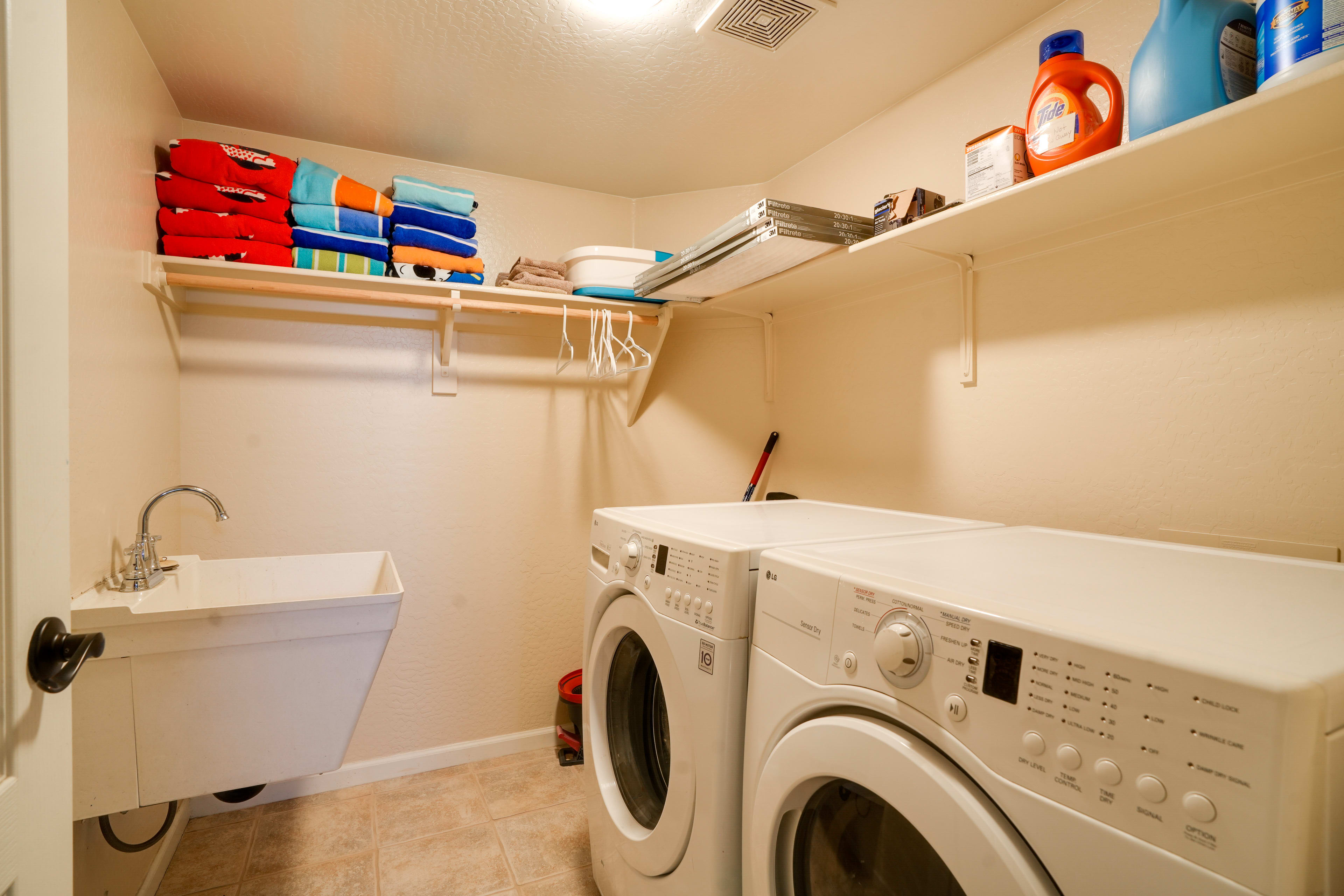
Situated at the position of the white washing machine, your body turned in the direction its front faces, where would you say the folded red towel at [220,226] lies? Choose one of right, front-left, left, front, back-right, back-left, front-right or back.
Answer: front-right

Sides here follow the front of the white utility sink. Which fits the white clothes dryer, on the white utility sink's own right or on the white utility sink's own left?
on the white utility sink's own right

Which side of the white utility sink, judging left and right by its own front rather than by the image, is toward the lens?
right

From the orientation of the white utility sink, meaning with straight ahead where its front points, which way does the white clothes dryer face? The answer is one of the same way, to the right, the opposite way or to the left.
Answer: the opposite way

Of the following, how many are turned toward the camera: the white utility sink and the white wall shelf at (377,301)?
1
